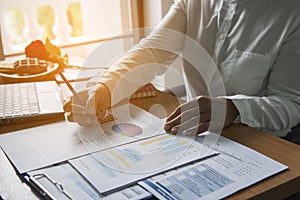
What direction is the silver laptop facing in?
to the viewer's right

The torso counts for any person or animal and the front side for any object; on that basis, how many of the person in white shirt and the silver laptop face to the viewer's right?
1

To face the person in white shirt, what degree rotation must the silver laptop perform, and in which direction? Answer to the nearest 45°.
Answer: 0° — it already faces them

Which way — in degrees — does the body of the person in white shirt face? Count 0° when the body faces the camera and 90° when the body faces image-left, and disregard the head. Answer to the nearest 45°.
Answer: approximately 45°

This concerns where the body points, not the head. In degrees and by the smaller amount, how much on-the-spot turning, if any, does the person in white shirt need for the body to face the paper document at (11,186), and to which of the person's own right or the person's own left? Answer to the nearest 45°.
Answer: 0° — they already face it
